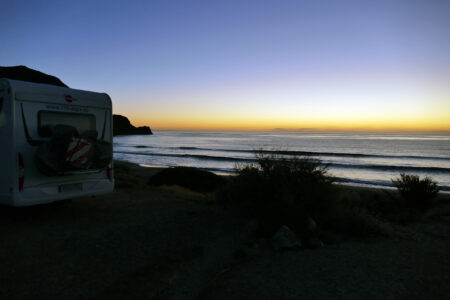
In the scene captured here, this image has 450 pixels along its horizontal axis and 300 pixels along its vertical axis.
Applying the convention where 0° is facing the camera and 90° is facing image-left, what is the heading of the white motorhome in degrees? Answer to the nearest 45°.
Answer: approximately 135°

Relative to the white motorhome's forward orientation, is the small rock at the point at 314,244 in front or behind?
behind

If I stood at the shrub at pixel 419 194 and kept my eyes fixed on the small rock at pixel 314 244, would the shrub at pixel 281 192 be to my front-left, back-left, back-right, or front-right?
front-right

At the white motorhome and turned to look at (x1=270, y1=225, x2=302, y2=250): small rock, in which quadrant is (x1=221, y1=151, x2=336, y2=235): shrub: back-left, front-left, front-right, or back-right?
front-left

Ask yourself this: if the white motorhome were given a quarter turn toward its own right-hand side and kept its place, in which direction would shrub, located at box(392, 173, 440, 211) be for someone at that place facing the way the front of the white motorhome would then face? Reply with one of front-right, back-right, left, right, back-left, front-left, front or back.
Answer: front-right

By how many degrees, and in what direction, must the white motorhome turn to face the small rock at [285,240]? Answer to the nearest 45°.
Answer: approximately 180°
